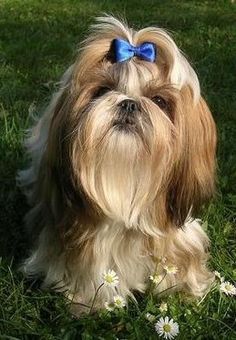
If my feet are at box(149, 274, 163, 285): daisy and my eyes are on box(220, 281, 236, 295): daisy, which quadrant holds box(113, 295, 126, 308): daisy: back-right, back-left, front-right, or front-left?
back-right

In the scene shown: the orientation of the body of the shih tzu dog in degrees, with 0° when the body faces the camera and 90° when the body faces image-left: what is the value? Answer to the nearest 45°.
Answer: approximately 0°
